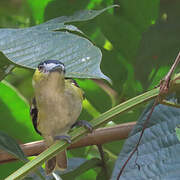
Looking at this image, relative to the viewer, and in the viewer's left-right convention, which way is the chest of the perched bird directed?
facing the viewer
